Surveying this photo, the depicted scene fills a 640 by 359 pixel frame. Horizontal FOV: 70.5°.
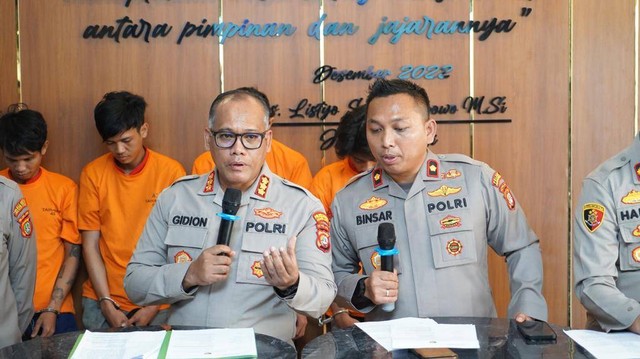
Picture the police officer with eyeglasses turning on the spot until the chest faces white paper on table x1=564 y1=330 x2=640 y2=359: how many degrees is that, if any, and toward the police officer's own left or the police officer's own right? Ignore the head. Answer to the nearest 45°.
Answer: approximately 45° to the police officer's own left

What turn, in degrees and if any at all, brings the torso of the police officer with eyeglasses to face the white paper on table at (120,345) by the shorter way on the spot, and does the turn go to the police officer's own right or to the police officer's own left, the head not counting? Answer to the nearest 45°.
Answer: approximately 45° to the police officer's own right

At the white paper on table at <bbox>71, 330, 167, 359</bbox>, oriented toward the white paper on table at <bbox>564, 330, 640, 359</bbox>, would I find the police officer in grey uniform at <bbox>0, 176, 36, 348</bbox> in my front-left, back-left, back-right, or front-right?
back-left

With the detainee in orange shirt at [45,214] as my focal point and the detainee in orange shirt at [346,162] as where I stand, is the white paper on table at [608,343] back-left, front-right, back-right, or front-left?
back-left

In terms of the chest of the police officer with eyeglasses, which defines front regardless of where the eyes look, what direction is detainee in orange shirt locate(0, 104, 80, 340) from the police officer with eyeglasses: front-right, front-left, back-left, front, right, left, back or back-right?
back-right

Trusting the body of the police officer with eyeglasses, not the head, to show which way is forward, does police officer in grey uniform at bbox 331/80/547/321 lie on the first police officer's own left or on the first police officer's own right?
on the first police officer's own left
